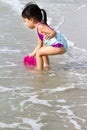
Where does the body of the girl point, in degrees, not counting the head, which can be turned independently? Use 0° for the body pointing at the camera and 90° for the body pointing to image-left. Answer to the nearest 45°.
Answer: approximately 90°

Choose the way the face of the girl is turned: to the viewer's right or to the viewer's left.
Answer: to the viewer's left
